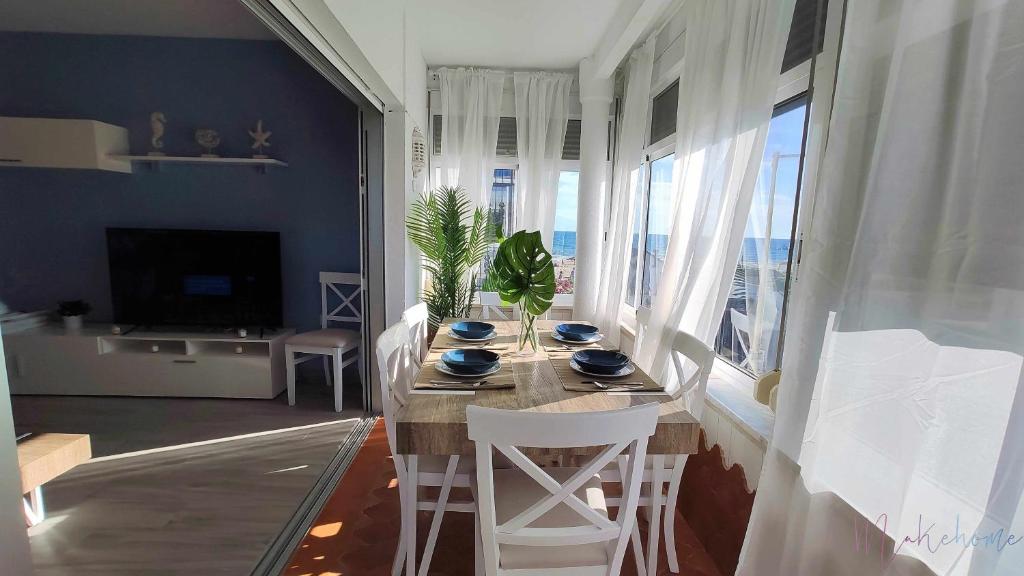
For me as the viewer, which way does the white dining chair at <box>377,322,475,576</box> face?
facing to the right of the viewer

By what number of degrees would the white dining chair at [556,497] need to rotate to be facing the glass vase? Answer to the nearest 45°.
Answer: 0° — it already faces it

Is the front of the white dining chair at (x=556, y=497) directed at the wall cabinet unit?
no

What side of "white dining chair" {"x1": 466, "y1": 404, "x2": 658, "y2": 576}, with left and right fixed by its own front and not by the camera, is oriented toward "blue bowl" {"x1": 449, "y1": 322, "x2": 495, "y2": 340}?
front

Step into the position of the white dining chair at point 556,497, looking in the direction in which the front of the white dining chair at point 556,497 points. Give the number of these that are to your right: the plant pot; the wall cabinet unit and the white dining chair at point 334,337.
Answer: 0

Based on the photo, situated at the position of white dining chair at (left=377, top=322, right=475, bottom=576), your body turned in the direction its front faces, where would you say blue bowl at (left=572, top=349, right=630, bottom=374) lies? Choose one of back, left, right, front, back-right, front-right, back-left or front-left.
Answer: front

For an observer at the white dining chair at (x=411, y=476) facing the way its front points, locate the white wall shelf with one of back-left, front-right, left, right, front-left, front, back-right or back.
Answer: back-left

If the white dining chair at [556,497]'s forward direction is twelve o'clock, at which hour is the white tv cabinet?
The white tv cabinet is roughly at 10 o'clock from the white dining chair.

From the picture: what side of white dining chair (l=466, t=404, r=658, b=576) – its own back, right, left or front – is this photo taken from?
back

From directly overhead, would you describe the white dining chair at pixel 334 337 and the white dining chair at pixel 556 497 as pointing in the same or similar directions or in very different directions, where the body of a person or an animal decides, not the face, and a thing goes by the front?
very different directions

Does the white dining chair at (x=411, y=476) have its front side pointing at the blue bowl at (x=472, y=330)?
no

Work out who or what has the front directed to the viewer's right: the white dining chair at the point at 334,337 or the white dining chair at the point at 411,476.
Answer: the white dining chair at the point at 411,476

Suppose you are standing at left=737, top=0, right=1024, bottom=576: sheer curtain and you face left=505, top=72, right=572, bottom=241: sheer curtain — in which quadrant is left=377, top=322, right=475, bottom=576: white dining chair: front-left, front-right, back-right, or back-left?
front-left

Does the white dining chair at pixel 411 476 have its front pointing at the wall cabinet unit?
no

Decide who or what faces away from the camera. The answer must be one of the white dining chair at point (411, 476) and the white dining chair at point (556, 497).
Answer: the white dining chair at point (556, 497)

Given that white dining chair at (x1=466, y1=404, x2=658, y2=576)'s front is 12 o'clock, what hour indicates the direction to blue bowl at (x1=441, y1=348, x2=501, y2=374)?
The blue bowl is roughly at 11 o'clock from the white dining chair.

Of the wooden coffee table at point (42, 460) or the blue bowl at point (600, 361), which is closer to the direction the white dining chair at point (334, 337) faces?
the wooden coffee table

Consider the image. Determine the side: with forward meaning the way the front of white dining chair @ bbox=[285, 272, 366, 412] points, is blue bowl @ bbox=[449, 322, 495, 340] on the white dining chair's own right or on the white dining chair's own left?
on the white dining chair's own left
